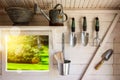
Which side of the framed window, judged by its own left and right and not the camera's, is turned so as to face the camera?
front

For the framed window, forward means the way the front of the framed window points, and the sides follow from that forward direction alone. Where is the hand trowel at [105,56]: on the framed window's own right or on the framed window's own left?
on the framed window's own left
